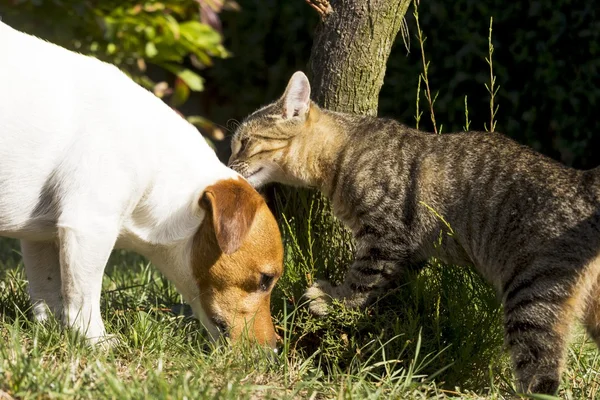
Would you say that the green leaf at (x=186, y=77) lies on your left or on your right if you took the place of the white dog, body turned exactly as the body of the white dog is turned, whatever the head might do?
on your left

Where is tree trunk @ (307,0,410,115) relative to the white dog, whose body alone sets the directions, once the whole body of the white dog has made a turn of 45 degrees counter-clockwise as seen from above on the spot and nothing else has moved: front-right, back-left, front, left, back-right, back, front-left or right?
front

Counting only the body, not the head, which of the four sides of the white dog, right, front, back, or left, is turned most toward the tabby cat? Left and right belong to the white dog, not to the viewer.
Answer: front

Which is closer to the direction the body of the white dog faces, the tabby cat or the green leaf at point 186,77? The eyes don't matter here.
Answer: the tabby cat

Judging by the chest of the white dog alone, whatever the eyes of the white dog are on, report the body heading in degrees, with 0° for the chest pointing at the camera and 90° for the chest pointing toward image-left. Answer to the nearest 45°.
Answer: approximately 270°
